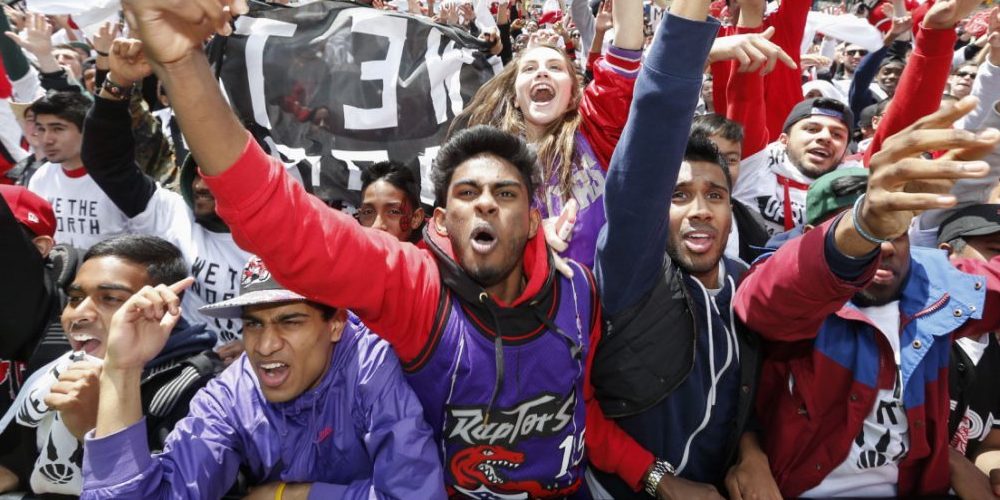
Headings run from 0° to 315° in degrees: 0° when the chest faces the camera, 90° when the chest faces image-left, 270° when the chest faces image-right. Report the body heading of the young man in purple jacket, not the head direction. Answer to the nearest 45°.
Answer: approximately 45°

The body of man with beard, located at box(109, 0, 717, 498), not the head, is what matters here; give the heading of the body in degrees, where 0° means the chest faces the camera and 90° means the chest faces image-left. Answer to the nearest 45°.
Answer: approximately 0°

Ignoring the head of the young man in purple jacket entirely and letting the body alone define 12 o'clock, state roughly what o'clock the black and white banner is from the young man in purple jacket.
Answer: The black and white banner is roughly at 5 o'clock from the young man in purple jacket.

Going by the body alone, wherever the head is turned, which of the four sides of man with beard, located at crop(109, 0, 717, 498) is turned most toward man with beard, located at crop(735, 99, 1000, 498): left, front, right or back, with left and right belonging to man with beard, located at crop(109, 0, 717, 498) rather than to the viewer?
left

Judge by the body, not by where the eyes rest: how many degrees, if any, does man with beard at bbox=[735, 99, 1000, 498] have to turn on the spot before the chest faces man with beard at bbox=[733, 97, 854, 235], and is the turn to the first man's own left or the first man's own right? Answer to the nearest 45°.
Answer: approximately 180°

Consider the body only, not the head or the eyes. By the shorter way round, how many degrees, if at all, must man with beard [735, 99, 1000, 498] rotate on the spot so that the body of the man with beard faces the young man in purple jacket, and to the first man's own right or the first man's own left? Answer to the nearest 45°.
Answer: approximately 45° to the first man's own right

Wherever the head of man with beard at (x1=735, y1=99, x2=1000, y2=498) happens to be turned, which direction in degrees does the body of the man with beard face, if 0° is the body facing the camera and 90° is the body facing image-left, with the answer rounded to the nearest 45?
approximately 0°

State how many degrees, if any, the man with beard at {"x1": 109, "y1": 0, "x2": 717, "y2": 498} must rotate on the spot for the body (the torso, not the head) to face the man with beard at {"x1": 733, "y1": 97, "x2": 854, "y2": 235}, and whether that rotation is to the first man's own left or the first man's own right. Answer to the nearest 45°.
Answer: approximately 135° to the first man's own left
